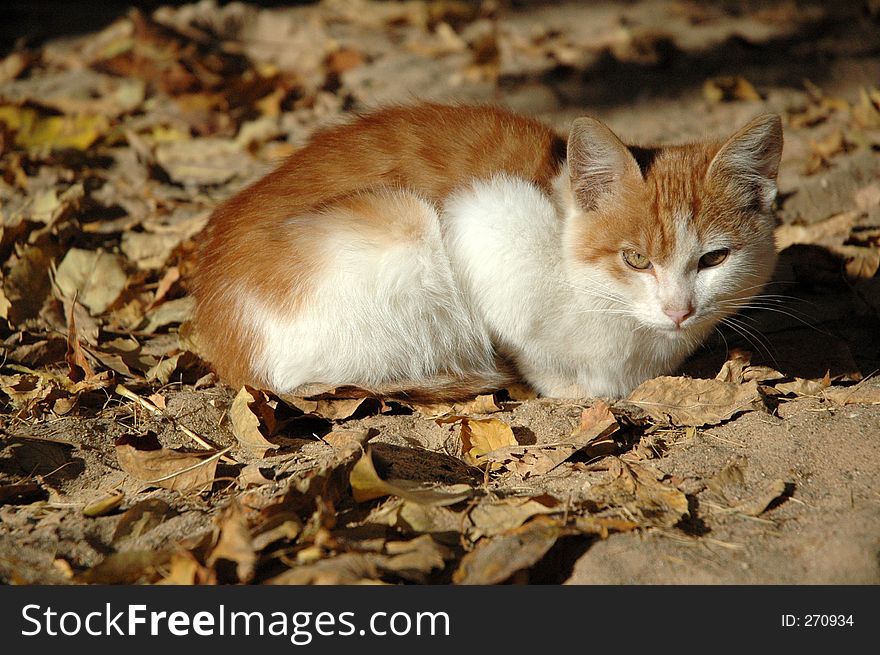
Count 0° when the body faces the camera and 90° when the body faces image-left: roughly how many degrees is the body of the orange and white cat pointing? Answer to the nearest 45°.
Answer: approximately 270°

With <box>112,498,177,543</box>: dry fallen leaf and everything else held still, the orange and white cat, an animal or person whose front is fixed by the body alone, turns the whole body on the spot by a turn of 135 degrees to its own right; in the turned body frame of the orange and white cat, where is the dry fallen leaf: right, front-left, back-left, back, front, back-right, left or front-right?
front

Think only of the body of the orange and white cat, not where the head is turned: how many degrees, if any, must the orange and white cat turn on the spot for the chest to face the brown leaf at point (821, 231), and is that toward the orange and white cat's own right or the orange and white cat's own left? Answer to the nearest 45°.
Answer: approximately 45° to the orange and white cat's own left

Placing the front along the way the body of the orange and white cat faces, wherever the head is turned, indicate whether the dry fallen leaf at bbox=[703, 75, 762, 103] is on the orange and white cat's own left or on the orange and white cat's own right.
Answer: on the orange and white cat's own left

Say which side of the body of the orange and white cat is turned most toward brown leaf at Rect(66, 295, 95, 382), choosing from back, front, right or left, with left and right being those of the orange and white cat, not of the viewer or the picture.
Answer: back

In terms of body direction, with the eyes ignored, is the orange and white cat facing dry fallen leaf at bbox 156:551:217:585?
no

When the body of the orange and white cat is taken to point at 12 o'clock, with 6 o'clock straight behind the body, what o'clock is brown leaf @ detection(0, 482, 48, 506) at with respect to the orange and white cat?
The brown leaf is roughly at 5 o'clock from the orange and white cat.

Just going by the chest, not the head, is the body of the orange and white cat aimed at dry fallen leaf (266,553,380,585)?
no

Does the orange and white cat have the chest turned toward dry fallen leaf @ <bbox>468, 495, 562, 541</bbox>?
no

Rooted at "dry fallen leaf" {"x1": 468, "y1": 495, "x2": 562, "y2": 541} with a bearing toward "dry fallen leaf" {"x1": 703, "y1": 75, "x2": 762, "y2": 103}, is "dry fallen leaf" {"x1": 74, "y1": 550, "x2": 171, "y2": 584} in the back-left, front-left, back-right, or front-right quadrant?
back-left

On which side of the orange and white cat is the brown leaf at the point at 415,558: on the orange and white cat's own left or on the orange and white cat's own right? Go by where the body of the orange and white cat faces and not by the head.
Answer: on the orange and white cat's own right

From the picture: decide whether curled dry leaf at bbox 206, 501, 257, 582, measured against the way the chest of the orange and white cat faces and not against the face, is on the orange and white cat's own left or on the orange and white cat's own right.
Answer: on the orange and white cat's own right

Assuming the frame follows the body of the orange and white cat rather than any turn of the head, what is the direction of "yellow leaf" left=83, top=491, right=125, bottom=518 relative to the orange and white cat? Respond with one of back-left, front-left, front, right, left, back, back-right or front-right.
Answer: back-right
